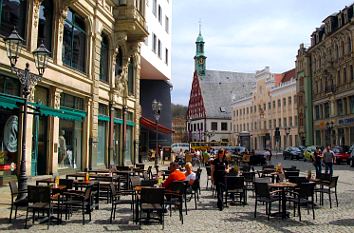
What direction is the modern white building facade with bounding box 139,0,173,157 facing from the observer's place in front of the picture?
facing the viewer and to the right of the viewer

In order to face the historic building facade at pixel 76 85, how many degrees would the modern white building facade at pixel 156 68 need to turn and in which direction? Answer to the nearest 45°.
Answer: approximately 45° to its right

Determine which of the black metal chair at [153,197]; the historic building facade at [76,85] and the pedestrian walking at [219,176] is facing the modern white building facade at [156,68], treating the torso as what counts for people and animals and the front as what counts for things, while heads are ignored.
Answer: the black metal chair

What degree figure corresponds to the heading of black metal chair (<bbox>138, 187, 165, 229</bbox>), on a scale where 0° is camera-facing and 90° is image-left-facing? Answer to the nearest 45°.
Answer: approximately 180°

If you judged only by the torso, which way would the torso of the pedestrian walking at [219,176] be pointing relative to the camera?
toward the camera

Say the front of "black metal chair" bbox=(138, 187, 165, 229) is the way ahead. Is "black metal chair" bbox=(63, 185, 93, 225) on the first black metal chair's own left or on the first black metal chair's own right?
on the first black metal chair's own left

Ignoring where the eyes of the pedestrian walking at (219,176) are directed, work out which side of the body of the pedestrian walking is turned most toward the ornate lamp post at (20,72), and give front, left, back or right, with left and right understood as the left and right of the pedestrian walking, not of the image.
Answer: right

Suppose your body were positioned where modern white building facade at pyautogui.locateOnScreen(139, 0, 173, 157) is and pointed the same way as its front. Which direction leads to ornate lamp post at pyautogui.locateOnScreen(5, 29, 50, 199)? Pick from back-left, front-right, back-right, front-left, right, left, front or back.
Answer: front-right

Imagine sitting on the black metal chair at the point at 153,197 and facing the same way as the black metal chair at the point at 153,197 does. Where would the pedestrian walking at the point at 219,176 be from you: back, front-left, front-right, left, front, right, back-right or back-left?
front-right

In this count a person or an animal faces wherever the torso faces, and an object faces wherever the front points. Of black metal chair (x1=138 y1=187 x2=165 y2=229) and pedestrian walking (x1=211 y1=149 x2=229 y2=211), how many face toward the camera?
1
